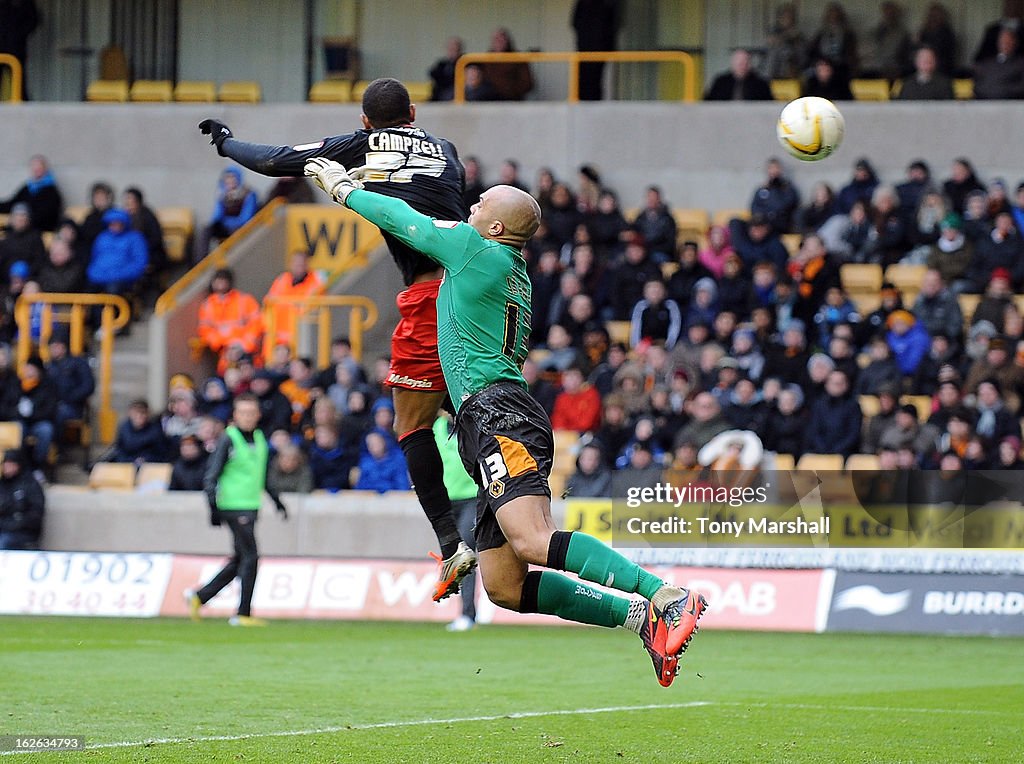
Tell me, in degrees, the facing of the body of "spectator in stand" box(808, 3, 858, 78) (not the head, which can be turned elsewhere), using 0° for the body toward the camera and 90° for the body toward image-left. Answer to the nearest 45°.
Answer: approximately 0°

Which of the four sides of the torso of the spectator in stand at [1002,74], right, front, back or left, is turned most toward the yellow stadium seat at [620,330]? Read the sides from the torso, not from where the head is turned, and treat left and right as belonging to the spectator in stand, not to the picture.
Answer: front

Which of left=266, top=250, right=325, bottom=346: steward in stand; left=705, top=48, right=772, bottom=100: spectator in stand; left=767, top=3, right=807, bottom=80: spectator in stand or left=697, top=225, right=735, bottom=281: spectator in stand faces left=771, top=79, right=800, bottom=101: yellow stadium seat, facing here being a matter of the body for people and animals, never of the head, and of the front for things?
left=767, top=3, right=807, bottom=80: spectator in stand

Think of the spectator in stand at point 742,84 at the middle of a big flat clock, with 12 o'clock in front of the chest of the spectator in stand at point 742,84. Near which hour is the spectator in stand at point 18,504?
the spectator in stand at point 18,504 is roughly at 2 o'clock from the spectator in stand at point 742,84.

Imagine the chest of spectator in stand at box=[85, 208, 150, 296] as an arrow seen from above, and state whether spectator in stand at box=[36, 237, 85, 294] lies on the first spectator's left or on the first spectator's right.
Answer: on the first spectator's right

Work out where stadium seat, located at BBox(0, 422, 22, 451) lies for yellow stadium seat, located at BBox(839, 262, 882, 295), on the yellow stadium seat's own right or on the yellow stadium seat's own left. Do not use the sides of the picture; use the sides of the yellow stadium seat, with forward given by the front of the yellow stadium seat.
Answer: on the yellow stadium seat's own right

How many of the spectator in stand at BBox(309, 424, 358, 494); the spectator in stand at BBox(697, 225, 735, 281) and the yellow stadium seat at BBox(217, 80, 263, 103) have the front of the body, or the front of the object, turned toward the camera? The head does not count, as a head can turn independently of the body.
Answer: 3

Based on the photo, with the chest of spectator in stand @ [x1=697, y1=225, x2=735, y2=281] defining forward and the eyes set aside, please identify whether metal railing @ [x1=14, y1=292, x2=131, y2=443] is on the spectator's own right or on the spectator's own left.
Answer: on the spectator's own right

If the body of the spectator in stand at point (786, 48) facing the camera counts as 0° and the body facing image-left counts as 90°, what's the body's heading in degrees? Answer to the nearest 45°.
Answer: approximately 0°

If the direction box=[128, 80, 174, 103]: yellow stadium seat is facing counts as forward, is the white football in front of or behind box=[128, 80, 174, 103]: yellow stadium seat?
in front

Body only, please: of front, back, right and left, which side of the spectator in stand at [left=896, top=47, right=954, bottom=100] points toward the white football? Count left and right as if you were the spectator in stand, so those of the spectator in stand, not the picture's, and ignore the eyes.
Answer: front

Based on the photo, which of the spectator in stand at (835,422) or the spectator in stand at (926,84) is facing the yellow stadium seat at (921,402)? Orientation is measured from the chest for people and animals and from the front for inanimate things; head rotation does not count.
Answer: the spectator in stand at (926,84)
